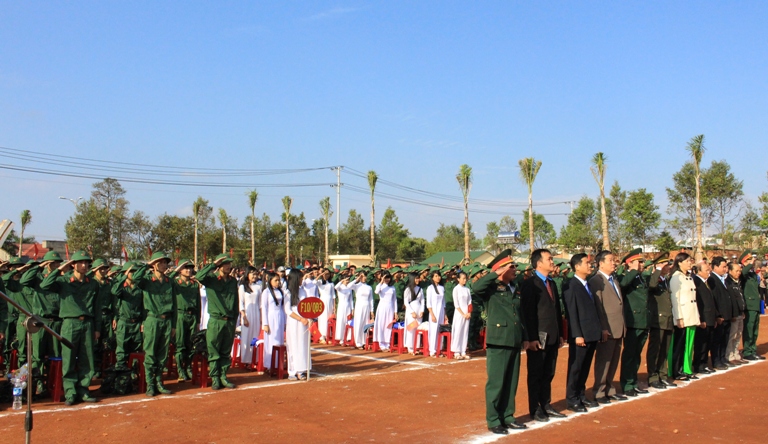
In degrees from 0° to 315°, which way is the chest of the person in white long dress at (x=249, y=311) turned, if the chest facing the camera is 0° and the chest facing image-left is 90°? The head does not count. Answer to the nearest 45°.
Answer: approximately 315°

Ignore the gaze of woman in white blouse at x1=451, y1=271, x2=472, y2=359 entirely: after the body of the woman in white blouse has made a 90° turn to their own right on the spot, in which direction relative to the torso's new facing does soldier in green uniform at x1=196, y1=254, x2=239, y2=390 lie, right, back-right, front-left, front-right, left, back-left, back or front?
front

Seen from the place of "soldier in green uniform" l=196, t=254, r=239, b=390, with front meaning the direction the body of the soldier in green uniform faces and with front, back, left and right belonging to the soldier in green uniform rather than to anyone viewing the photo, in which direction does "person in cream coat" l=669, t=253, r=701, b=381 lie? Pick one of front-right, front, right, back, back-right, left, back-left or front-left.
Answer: front-left

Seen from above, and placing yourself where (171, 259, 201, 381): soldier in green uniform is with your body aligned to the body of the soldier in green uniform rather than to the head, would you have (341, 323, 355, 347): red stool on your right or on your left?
on your left

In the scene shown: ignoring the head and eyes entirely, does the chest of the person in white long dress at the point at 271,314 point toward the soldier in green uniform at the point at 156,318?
no

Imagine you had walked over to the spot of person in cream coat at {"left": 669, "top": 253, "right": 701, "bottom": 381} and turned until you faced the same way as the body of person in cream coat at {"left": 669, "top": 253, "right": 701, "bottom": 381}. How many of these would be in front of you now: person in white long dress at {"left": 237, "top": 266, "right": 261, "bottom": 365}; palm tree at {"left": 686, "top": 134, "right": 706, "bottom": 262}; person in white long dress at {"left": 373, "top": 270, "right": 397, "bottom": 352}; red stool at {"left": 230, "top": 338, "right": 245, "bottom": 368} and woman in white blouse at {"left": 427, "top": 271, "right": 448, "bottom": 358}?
0

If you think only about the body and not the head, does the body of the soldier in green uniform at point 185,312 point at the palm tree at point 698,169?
no

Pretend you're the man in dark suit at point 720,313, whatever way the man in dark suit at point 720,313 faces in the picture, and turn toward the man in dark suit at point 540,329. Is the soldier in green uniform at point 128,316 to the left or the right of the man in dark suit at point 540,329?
right

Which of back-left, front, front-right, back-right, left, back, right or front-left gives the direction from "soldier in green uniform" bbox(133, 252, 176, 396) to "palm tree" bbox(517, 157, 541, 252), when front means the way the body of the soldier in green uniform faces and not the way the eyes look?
left

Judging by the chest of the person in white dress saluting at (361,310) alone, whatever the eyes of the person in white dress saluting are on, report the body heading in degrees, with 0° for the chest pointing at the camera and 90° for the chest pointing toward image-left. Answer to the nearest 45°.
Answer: approximately 315°

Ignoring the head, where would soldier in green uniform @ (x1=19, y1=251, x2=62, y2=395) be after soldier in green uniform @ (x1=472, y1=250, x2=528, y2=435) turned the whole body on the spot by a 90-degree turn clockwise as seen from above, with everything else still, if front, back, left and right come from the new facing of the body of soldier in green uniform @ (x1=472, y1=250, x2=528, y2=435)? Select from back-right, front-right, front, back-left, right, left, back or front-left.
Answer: front-right

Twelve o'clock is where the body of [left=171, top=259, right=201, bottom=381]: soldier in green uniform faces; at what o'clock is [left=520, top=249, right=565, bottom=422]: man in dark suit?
The man in dark suit is roughly at 12 o'clock from the soldier in green uniform.

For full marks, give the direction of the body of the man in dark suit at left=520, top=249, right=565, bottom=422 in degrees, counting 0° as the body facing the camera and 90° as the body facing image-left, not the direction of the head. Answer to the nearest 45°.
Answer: approximately 315°

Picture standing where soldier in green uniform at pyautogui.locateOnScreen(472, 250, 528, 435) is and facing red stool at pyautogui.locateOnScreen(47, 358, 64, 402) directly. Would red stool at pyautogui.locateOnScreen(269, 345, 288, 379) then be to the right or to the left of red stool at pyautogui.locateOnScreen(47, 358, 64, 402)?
right

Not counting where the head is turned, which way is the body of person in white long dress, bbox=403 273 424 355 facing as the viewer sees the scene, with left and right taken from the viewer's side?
facing the viewer and to the right of the viewer

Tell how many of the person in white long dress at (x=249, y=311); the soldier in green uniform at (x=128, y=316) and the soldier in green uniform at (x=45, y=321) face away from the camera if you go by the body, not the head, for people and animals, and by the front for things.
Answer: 0

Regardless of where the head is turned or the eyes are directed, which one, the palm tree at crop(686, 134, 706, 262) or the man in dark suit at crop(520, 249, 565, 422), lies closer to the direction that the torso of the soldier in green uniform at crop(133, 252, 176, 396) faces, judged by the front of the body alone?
the man in dark suit
